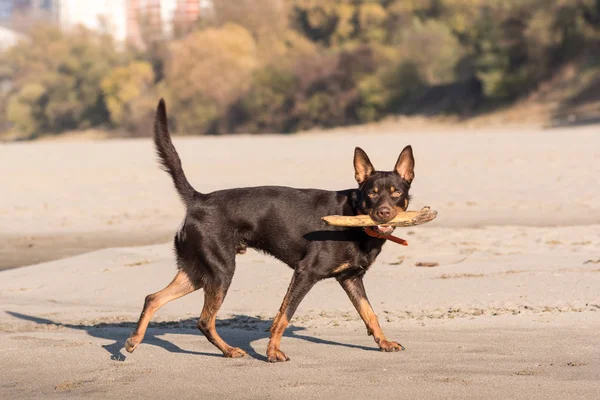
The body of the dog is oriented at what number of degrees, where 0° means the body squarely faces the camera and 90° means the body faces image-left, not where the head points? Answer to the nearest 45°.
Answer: approximately 270°
